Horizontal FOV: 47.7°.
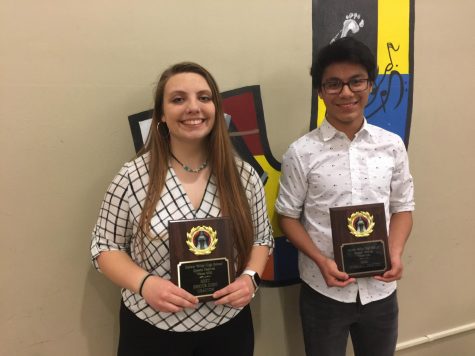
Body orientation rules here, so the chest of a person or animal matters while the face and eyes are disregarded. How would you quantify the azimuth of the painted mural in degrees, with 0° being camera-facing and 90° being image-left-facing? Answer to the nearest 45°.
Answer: approximately 0°

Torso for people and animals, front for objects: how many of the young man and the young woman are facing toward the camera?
2

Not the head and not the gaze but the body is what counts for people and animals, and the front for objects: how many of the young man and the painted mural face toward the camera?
2
